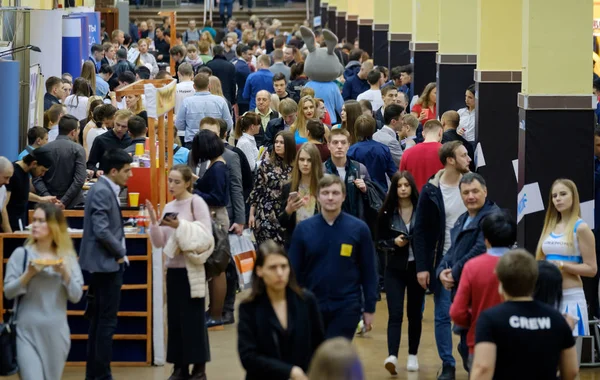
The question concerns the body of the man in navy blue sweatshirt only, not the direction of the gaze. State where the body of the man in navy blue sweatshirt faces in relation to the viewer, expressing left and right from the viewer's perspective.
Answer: facing the viewer

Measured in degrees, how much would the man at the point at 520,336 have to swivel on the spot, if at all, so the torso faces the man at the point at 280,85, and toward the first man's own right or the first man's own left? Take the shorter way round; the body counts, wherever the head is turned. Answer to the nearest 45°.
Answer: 0° — they already face them

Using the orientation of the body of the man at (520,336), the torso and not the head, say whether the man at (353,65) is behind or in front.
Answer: in front

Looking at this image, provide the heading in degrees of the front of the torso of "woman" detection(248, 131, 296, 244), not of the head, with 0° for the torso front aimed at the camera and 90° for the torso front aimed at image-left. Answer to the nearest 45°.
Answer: approximately 315°

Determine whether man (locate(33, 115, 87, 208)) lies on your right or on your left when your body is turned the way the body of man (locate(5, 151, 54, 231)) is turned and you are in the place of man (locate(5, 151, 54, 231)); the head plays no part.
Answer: on your left

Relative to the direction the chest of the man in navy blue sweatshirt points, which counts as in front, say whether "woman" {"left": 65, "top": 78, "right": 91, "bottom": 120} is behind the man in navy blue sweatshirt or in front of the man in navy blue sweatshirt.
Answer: behind

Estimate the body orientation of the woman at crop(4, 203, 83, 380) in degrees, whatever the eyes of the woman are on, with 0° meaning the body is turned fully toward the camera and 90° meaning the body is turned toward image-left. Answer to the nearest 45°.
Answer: approximately 0°

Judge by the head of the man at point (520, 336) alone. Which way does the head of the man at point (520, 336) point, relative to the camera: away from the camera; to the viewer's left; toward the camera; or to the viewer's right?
away from the camera

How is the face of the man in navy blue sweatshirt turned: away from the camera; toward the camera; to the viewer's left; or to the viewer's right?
toward the camera

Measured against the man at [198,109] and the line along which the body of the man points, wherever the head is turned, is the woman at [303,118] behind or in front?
behind

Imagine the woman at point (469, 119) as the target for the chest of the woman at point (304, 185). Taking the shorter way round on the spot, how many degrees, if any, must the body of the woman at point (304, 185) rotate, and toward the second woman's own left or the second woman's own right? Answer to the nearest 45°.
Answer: approximately 180°

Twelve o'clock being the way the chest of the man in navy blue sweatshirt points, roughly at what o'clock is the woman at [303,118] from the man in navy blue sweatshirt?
The woman is roughly at 6 o'clock from the man in navy blue sweatshirt.
